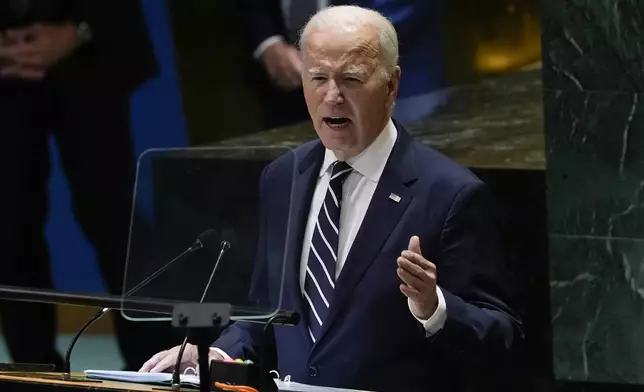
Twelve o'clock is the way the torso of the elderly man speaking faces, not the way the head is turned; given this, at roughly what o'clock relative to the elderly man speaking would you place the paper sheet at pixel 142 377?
The paper sheet is roughly at 12 o'clock from the elderly man speaking.

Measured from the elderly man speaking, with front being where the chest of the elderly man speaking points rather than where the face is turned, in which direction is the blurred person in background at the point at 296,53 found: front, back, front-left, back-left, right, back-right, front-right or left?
back-right

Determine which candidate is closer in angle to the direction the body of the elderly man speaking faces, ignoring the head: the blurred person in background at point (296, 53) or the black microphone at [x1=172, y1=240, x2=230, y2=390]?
the black microphone

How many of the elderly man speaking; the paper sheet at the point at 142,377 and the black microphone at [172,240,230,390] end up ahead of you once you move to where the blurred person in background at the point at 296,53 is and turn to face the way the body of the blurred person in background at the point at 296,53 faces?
3

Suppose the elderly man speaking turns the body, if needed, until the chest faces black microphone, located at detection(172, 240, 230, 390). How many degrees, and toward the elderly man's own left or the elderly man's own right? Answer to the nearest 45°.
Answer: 0° — they already face it

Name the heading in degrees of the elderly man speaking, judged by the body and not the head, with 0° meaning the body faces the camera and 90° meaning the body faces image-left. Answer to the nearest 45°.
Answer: approximately 45°

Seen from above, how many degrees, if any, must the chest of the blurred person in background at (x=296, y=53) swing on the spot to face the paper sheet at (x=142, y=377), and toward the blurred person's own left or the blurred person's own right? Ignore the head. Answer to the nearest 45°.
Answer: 0° — they already face it

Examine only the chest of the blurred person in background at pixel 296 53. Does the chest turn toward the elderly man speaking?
yes

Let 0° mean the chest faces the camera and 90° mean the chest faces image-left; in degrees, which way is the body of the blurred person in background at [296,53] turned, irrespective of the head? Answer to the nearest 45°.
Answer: approximately 0°

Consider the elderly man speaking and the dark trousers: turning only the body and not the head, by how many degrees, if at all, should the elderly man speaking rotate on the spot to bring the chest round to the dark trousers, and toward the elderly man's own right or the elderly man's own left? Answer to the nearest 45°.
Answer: approximately 90° to the elderly man's own right
